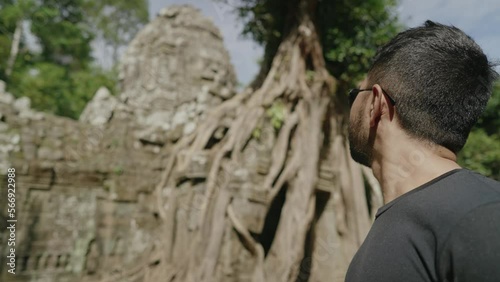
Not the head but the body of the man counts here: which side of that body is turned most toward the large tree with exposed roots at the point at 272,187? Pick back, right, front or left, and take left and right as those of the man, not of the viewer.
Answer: front

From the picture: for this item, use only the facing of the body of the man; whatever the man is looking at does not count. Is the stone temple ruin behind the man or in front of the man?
in front

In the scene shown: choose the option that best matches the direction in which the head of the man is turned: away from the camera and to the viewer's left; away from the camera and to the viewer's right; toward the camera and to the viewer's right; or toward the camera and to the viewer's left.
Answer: away from the camera and to the viewer's left

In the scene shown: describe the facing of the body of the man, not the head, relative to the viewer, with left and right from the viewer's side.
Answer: facing away from the viewer and to the left of the viewer
